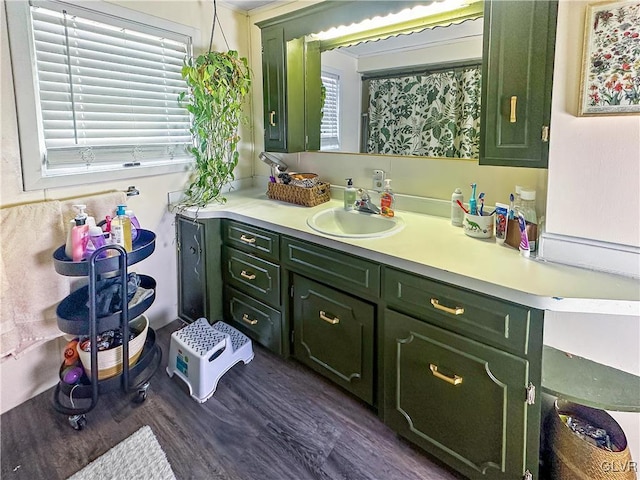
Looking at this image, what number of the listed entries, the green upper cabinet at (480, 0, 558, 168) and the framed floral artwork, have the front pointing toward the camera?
2

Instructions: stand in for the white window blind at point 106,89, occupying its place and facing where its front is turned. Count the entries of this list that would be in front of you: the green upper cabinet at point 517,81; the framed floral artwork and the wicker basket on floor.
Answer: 3

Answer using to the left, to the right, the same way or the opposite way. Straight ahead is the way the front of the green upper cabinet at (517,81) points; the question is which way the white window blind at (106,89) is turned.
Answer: to the left

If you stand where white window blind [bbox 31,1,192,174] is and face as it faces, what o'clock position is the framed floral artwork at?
The framed floral artwork is roughly at 12 o'clock from the white window blind.

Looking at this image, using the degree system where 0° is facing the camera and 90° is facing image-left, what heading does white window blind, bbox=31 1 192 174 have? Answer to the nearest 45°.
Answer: approximately 315°
